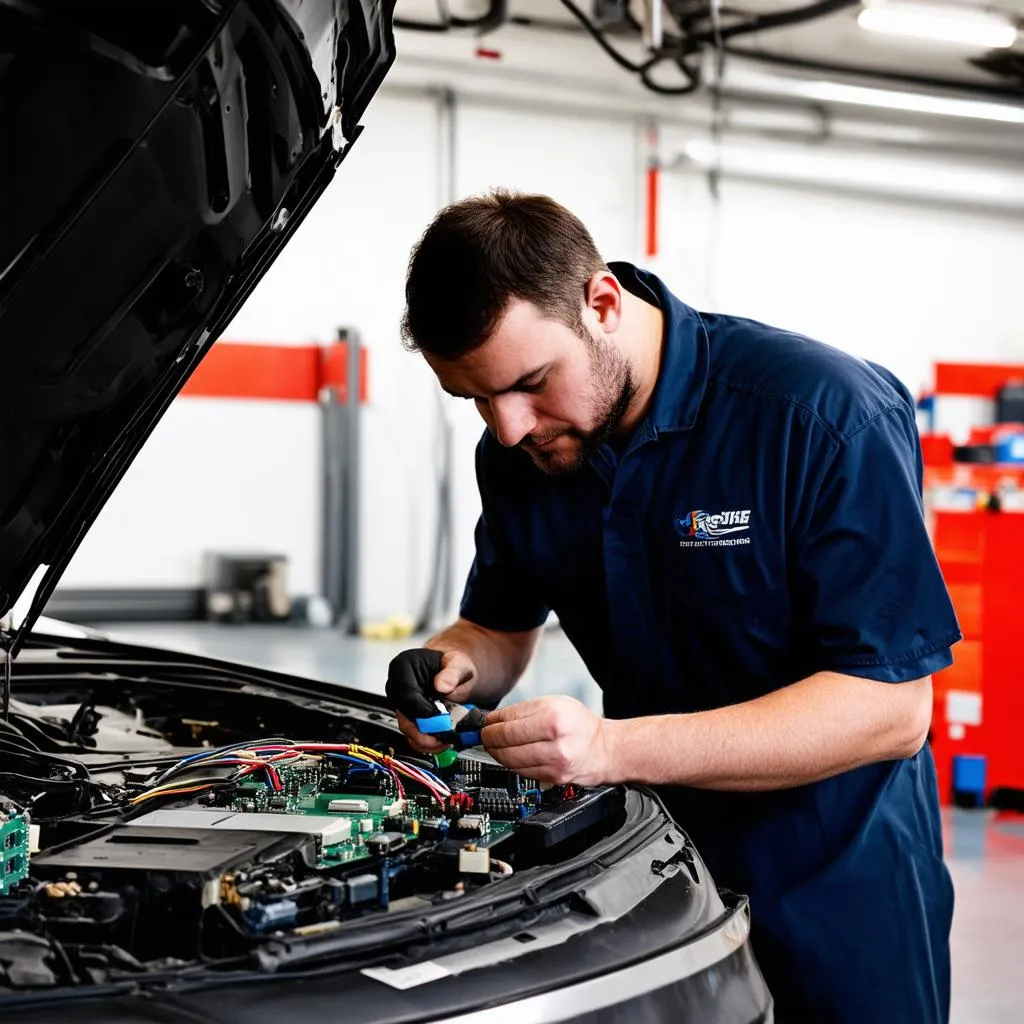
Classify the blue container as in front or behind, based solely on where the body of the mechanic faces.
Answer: behind

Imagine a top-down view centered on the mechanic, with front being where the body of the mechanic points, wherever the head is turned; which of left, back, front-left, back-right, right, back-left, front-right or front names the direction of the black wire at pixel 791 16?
back-right

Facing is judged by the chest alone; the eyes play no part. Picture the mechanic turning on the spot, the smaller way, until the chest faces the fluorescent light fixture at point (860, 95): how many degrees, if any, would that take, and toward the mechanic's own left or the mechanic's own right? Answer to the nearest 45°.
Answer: approximately 135° to the mechanic's own right

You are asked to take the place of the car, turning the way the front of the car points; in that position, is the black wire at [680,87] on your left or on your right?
on your left

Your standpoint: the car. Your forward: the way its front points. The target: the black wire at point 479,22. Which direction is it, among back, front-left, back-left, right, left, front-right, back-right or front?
back-left

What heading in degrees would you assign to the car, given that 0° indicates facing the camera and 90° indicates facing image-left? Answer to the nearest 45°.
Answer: approximately 315°
